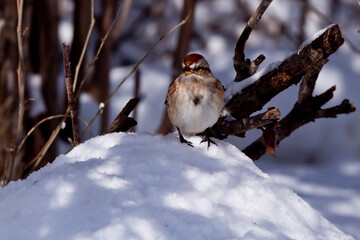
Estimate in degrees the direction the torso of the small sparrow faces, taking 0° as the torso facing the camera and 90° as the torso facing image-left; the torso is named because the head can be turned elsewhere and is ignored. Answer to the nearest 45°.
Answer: approximately 0°

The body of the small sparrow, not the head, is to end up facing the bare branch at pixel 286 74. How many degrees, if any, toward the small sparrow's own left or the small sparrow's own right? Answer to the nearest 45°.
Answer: approximately 90° to the small sparrow's own left
